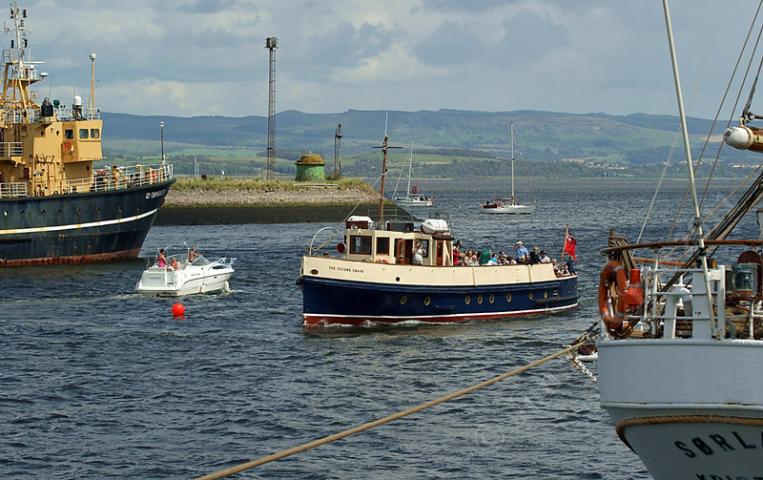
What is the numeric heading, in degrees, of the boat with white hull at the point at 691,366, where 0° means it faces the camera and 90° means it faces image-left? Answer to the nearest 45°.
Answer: approximately 180°

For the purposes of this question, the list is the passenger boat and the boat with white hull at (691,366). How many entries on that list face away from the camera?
1

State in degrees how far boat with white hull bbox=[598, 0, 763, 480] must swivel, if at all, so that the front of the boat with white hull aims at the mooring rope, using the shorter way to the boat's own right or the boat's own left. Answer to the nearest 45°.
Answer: approximately 90° to the boat's own left

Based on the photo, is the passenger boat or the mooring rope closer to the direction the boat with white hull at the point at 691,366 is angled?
the passenger boat

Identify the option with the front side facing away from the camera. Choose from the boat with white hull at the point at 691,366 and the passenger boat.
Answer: the boat with white hull

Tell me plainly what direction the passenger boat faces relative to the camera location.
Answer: facing the viewer and to the left of the viewer

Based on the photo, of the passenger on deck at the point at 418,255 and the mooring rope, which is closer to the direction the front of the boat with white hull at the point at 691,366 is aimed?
the passenger on deck
